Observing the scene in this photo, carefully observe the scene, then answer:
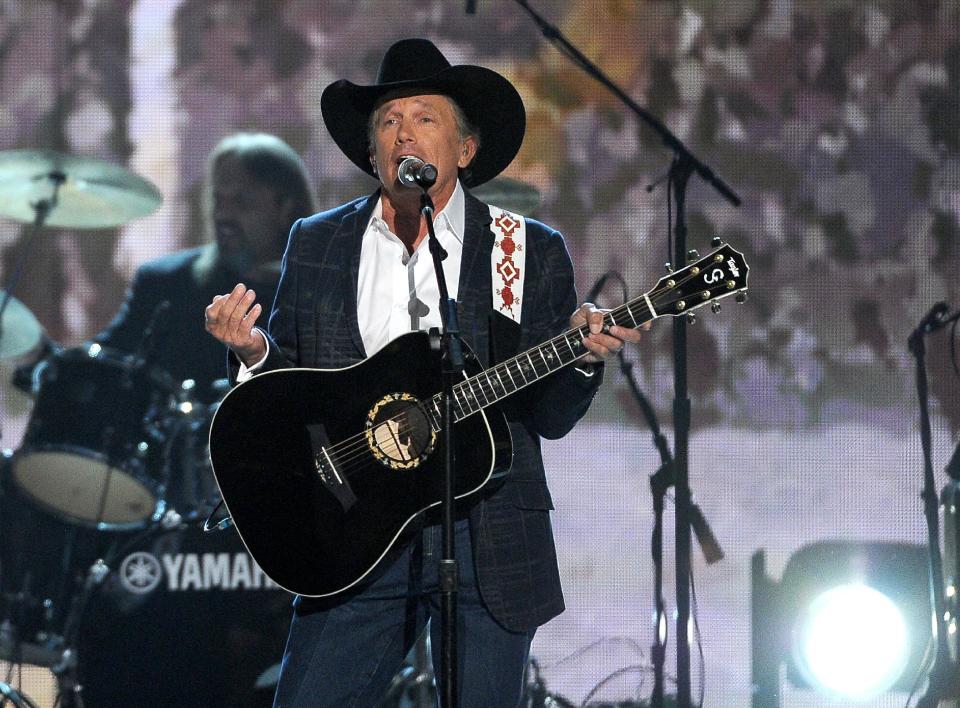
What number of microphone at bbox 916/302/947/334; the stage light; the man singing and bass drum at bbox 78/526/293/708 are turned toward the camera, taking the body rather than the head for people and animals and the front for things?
3

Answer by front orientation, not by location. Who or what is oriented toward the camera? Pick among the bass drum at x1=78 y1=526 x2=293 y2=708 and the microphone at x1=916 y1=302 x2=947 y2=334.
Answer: the bass drum

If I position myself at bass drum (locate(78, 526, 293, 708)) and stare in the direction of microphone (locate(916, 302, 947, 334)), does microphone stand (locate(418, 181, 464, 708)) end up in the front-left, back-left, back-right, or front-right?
front-right

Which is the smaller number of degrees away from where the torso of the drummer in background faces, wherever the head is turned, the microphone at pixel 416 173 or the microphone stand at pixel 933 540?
the microphone

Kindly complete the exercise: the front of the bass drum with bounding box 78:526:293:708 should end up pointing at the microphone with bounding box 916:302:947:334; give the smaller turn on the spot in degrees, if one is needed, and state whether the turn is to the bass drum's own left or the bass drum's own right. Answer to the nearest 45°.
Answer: approximately 90° to the bass drum's own left

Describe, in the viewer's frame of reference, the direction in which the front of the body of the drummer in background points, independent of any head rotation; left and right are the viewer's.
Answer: facing the viewer and to the left of the viewer

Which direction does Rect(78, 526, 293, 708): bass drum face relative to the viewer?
toward the camera

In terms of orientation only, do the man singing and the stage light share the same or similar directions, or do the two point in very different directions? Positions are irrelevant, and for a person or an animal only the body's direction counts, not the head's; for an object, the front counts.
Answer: same or similar directions

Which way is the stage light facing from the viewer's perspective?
toward the camera

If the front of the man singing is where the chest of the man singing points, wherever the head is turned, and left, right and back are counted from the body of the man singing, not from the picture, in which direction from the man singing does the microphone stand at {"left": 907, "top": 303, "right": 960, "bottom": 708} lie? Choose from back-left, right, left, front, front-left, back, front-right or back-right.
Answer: back-left
